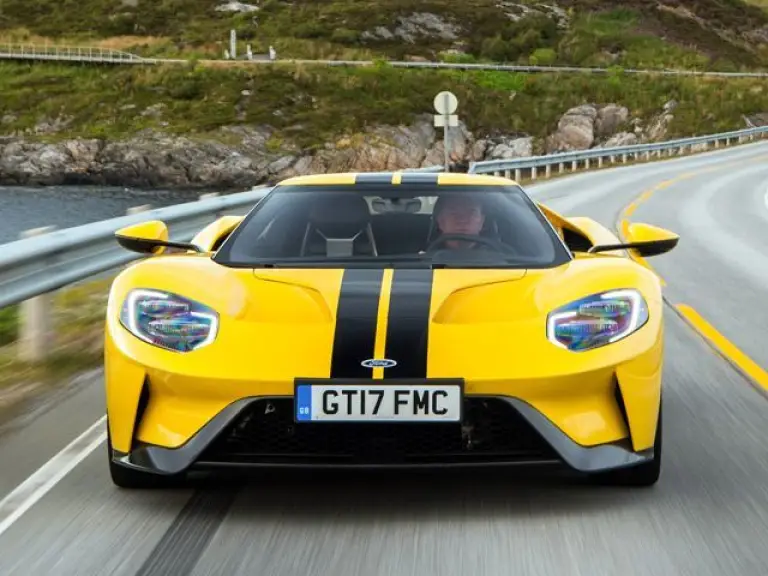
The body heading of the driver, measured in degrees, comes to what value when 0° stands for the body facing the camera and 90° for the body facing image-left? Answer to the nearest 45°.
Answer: approximately 0°

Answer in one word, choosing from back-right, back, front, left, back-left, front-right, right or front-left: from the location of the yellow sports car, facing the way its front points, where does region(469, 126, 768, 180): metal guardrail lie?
back

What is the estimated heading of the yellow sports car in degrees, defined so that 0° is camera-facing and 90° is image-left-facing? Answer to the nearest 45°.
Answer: approximately 0°

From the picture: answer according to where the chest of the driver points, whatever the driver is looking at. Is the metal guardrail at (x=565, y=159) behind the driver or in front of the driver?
behind

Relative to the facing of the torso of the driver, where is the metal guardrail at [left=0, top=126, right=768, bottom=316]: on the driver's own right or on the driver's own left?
on the driver's own right
